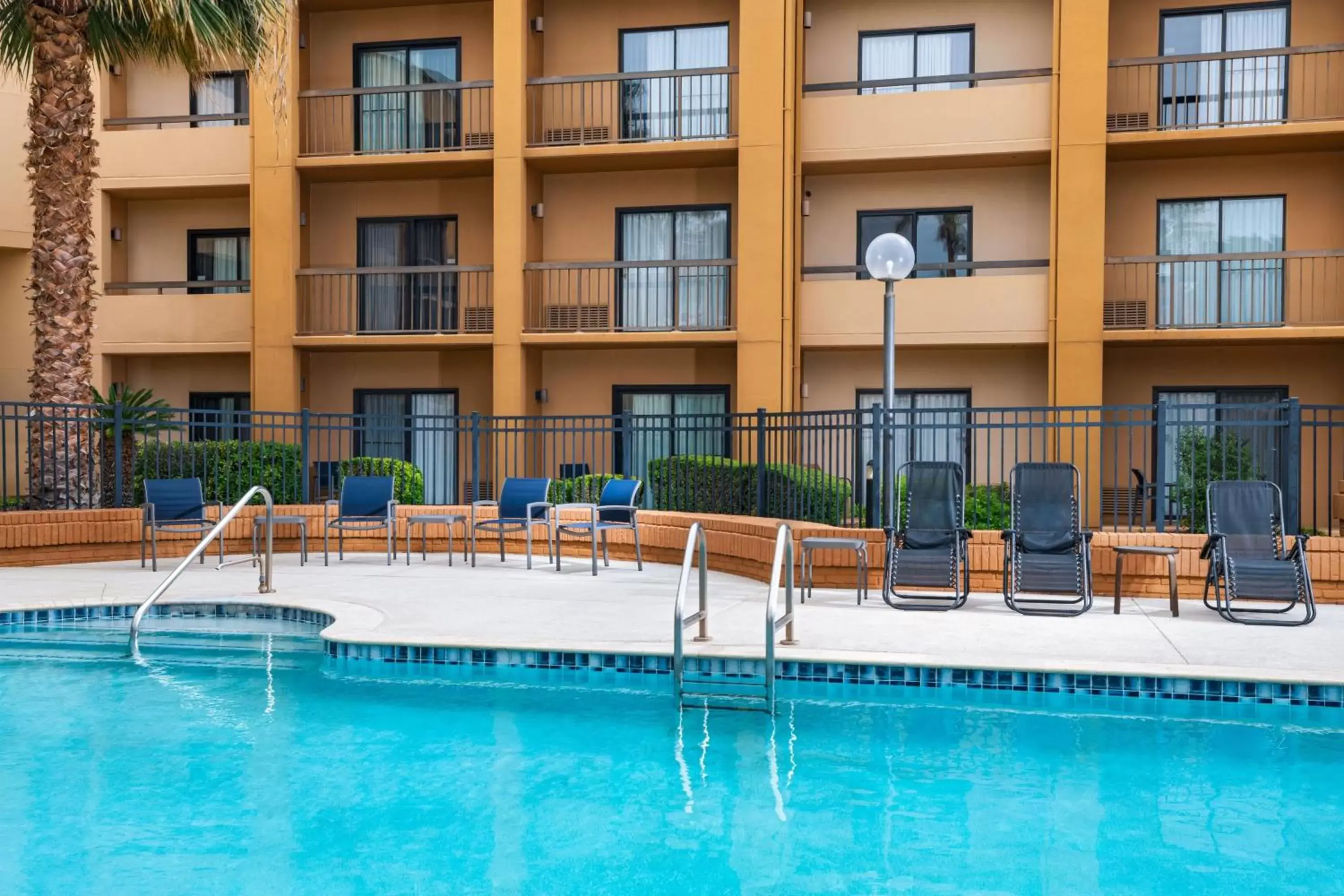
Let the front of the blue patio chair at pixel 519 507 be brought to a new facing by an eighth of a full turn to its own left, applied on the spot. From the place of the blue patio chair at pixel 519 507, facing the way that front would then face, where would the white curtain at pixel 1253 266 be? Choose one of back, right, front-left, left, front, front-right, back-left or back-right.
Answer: left

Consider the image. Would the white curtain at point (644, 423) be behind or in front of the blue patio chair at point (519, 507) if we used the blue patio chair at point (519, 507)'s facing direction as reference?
behind

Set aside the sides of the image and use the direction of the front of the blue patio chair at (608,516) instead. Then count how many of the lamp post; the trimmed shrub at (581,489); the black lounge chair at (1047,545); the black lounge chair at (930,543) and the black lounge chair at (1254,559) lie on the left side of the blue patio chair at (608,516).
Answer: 4

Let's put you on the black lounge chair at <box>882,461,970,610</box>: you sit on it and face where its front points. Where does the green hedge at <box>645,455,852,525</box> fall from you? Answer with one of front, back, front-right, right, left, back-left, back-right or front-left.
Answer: back-right

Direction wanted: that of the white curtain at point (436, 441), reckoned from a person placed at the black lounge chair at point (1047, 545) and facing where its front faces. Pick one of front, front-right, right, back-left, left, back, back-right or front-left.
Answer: back-right

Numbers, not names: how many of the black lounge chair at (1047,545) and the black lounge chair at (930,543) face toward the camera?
2

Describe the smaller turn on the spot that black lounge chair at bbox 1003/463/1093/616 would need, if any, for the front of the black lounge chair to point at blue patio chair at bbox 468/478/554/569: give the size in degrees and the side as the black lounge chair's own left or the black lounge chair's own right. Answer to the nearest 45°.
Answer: approximately 90° to the black lounge chair's own right

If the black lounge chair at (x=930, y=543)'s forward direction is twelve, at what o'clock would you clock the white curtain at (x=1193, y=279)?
The white curtain is roughly at 7 o'clock from the black lounge chair.

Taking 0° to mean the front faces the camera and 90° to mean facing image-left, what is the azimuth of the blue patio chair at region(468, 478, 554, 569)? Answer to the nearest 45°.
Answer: approximately 45°

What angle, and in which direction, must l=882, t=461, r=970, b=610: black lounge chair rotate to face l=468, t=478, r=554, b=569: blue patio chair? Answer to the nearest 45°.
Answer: approximately 135° to its right

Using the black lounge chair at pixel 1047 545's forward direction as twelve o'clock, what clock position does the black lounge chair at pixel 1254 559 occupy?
the black lounge chair at pixel 1254 559 is roughly at 9 o'clock from the black lounge chair at pixel 1047 545.

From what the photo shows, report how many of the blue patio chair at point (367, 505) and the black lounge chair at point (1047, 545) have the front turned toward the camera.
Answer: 2

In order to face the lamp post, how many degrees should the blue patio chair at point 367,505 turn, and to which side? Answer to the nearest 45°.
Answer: approximately 45° to its left
